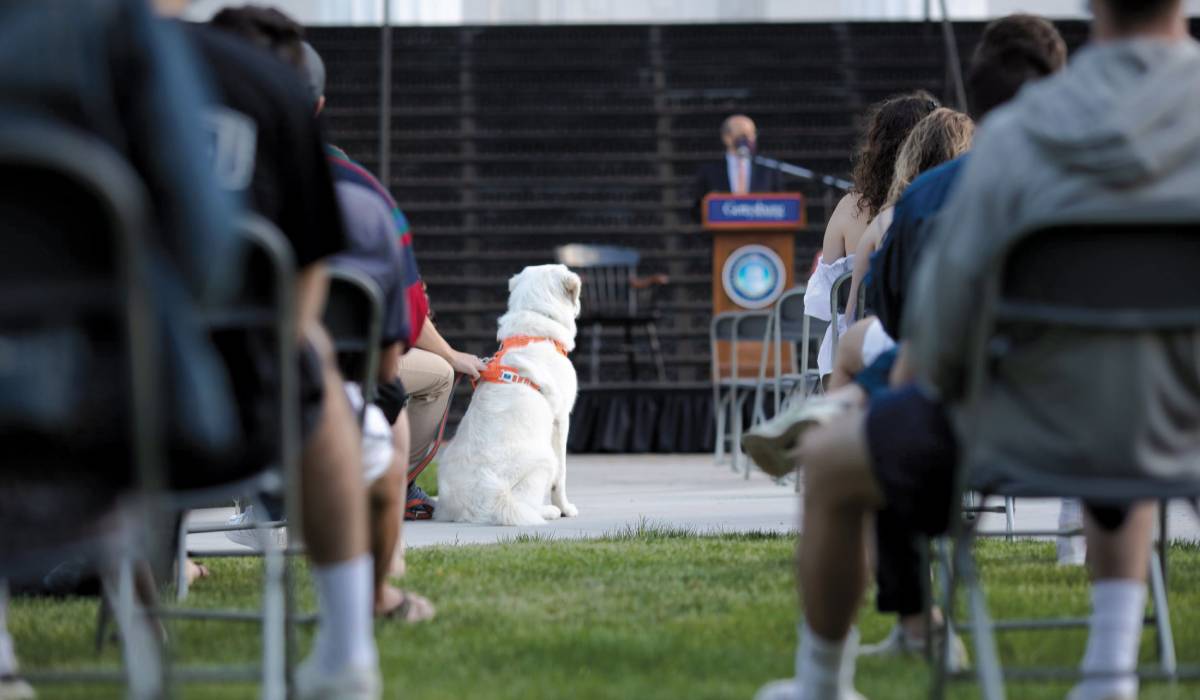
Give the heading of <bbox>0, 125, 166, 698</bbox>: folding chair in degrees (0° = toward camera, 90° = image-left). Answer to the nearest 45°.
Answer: approximately 180°

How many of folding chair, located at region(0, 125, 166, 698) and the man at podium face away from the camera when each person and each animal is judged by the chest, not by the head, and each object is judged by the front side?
1

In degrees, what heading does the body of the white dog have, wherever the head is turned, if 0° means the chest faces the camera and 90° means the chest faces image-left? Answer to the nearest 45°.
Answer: approximately 225°

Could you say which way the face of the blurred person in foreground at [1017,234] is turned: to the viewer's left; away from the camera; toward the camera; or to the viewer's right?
away from the camera

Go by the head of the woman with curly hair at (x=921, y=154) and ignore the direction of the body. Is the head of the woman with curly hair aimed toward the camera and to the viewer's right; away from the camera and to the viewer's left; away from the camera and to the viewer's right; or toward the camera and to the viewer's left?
away from the camera and to the viewer's left

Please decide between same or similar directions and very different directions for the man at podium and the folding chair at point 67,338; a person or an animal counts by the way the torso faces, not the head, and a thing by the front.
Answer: very different directions

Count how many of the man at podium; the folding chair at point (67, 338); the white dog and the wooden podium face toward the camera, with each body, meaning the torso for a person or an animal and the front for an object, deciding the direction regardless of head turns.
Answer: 2

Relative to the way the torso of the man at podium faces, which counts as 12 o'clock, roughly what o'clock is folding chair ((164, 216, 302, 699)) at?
The folding chair is roughly at 12 o'clock from the man at podium.

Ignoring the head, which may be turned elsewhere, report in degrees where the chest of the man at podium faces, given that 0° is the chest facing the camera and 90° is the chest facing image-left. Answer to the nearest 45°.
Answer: approximately 0°

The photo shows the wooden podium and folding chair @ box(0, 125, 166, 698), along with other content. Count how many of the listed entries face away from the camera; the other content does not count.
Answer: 1

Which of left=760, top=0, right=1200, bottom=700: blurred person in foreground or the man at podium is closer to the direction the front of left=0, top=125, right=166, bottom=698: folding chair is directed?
the man at podium

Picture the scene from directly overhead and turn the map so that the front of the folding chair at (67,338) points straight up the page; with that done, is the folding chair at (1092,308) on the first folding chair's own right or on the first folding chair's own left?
on the first folding chair's own right

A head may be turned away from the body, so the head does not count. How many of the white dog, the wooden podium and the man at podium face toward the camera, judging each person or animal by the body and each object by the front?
2

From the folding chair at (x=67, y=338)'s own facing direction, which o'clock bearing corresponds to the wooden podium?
The wooden podium is roughly at 1 o'clock from the folding chair.
